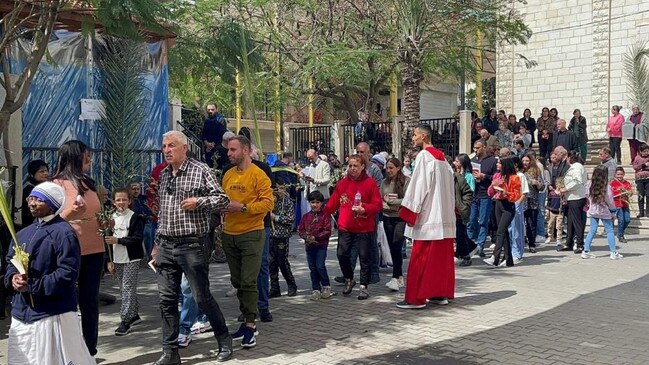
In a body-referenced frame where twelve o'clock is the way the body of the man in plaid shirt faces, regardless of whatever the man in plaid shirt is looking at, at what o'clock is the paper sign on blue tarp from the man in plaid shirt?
The paper sign on blue tarp is roughly at 4 o'clock from the man in plaid shirt.

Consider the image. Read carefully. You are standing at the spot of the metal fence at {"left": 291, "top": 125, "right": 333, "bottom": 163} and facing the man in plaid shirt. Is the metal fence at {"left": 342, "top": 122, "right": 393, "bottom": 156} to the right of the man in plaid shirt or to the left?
left

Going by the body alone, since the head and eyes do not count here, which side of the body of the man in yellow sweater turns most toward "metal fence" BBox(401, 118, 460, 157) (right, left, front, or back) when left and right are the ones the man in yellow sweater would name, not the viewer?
back

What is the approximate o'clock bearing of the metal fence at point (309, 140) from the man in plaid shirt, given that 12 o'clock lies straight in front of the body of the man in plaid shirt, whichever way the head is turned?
The metal fence is roughly at 5 o'clock from the man in plaid shirt.

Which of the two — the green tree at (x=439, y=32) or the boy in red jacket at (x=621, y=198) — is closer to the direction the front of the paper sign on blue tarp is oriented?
the boy in red jacket

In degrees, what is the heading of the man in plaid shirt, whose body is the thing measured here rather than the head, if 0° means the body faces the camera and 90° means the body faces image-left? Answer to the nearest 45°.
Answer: approximately 45°

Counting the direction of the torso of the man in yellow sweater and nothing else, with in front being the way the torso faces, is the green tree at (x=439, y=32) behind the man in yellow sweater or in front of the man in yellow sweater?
behind

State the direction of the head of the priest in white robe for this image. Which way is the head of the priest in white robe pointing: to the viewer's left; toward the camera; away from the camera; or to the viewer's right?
to the viewer's left
